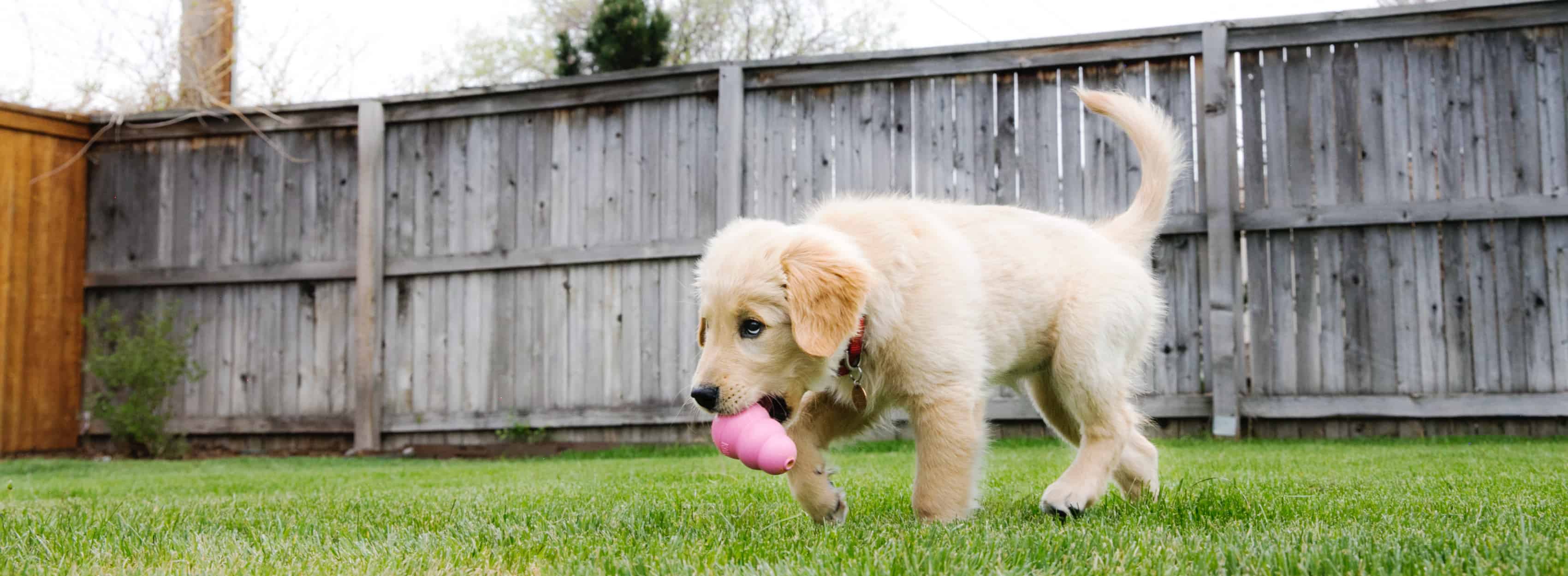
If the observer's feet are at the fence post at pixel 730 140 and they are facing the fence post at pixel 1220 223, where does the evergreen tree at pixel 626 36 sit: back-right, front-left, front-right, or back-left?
back-left

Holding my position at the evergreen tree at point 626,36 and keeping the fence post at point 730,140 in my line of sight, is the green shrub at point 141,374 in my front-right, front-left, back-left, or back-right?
front-right

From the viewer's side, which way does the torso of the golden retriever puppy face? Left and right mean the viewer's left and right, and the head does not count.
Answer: facing to the left of the viewer

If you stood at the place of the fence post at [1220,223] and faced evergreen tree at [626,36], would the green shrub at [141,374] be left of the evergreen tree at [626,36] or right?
left

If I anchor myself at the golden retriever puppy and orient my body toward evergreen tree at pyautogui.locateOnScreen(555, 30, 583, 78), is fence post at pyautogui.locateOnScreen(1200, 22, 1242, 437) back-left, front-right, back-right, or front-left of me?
front-right

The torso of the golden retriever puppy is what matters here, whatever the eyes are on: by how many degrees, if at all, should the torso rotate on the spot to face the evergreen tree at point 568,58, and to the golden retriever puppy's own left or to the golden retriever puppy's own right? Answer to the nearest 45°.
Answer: approximately 45° to the golden retriever puppy's own right

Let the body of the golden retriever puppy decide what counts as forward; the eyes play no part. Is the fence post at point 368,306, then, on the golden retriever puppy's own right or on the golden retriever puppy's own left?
on the golden retriever puppy's own right

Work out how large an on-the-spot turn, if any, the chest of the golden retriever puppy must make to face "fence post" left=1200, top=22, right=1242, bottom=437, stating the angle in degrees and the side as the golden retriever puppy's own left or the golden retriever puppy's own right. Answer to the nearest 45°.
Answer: approximately 135° to the golden retriever puppy's own right

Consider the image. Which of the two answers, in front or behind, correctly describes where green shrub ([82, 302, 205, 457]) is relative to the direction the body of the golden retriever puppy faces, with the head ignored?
in front

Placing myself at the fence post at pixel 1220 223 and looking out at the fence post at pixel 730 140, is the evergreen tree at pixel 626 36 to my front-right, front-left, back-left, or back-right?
front-right

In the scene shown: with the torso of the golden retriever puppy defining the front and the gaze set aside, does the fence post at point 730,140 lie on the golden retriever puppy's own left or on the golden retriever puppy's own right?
on the golden retriever puppy's own right

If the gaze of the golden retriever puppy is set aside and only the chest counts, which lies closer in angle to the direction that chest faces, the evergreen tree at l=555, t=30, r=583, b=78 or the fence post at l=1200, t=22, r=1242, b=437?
the evergreen tree

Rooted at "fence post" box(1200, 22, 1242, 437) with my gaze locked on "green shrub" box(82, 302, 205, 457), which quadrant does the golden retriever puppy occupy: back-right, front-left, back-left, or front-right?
front-left
